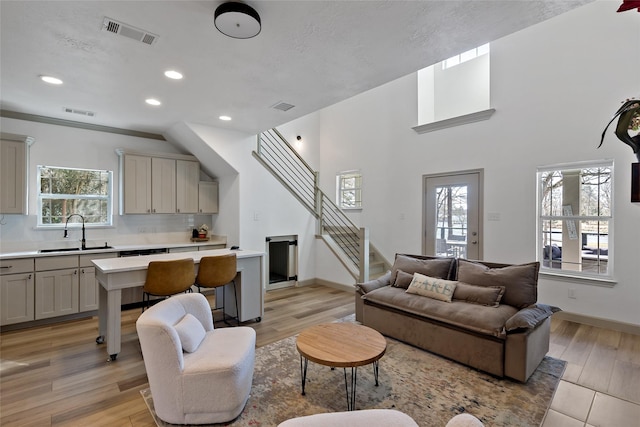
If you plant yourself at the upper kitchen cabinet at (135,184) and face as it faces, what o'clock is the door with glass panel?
The door with glass panel is roughly at 10 o'clock from the upper kitchen cabinet.

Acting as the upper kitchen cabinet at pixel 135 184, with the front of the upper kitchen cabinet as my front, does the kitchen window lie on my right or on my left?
on my right

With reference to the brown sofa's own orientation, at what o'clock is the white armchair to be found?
The white armchair is roughly at 12 o'clock from the brown sofa.

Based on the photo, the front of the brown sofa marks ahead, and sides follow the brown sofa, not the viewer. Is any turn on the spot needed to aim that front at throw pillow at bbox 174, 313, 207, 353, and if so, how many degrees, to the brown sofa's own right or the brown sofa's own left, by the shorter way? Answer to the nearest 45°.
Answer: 0° — it already faces it

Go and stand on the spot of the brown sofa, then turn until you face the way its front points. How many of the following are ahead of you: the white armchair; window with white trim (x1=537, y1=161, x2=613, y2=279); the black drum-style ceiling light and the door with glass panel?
2

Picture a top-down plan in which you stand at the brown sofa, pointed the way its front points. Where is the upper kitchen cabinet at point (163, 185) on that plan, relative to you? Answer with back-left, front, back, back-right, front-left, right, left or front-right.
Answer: front-right

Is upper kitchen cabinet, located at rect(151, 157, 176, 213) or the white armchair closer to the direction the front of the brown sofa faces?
the white armchair

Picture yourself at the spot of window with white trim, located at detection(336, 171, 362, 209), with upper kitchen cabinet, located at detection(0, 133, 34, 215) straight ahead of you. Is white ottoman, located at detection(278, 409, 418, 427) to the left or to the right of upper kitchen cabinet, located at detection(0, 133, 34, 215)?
left

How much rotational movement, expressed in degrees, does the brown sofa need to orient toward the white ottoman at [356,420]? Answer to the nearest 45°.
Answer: approximately 45° to its left

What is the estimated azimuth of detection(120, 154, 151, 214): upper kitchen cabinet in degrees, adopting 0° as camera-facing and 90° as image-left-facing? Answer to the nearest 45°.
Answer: approximately 0°

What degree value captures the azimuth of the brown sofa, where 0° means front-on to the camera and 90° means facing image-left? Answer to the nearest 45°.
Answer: approximately 45°

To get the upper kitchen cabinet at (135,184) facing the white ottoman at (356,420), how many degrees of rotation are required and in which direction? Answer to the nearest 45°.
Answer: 0° — it already faces it
